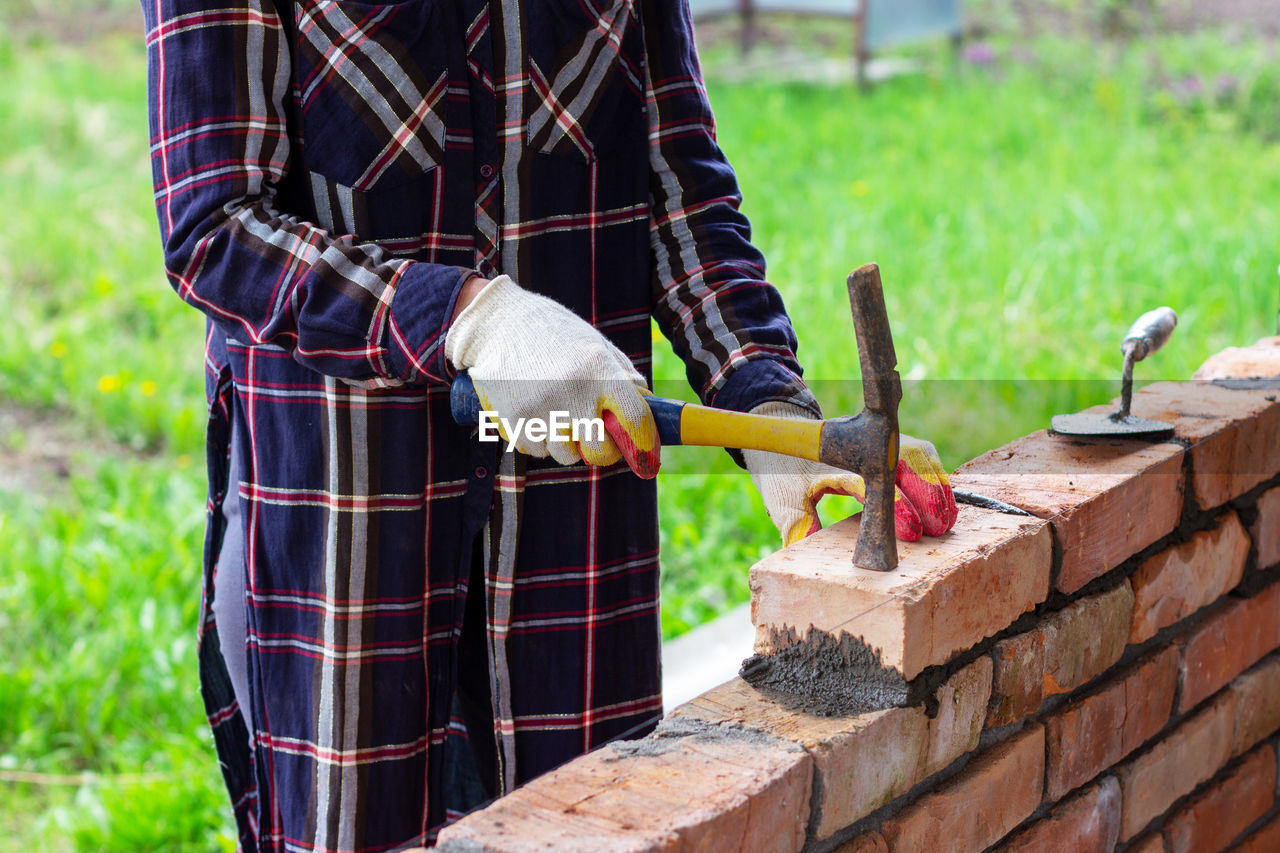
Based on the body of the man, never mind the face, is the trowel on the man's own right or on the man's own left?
on the man's own left

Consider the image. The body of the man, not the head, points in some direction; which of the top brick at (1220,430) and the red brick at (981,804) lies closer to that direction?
the red brick

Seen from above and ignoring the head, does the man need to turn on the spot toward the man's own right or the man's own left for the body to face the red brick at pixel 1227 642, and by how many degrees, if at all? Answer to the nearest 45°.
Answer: approximately 45° to the man's own left

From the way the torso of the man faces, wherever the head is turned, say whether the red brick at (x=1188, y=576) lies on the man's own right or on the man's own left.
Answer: on the man's own left

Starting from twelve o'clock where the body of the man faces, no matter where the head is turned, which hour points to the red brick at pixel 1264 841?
The red brick is roughly at 10 o'clock from the man.

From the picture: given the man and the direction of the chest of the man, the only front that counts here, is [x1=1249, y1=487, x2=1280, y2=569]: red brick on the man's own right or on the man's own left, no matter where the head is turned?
on the man's own left

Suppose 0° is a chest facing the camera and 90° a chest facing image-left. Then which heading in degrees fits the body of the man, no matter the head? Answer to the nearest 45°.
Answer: approximately 315°

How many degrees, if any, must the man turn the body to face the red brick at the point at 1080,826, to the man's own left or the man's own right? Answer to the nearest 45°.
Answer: approximately 45° to the man's own left

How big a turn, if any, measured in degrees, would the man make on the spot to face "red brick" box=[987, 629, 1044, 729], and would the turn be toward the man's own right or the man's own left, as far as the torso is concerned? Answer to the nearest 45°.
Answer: approximately 45° to the man's own left

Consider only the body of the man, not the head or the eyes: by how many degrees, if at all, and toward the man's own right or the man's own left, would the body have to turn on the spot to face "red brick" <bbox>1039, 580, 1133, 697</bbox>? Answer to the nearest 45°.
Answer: approximately 45° to the man's own left
